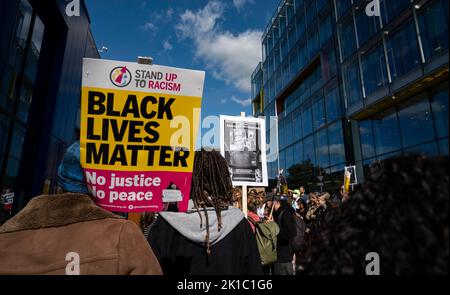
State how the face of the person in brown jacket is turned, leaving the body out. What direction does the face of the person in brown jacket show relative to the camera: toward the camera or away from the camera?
away from the camera

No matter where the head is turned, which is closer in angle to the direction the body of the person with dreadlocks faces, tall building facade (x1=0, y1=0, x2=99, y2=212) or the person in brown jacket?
the tall building facade

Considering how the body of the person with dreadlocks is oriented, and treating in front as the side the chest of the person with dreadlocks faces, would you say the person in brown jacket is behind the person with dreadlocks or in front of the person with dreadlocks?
behind

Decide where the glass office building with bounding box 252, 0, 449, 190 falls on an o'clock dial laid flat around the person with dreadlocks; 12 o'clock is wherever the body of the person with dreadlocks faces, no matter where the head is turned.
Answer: The glass office building is roughly at 1 o'clock from the person with dreadlocks.

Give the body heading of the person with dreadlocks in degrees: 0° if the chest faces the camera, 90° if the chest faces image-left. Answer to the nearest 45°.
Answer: approximately 180°

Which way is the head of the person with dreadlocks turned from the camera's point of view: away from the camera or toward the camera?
away from the camera

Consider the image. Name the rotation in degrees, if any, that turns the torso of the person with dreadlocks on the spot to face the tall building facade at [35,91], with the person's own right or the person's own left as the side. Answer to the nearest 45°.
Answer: approximately 45° to the person's own left

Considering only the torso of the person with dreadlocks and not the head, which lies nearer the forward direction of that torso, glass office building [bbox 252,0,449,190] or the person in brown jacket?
the glass office building
